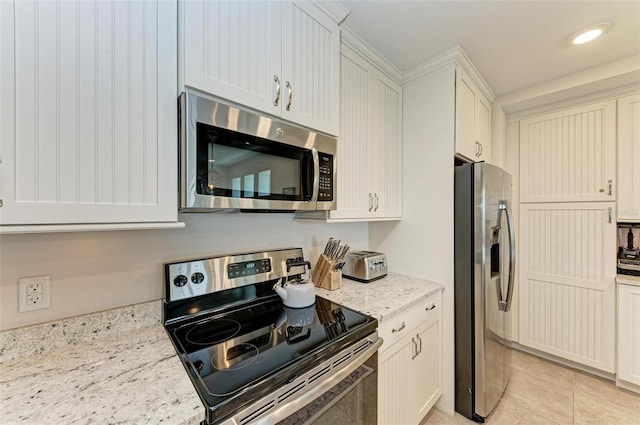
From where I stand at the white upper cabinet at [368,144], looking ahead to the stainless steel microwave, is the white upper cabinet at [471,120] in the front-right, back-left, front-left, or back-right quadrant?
back-left

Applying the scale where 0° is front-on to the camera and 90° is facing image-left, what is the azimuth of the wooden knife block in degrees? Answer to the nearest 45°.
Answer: approximately 315°

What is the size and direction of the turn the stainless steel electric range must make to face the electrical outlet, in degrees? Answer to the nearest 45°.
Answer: approximately 135° to its right

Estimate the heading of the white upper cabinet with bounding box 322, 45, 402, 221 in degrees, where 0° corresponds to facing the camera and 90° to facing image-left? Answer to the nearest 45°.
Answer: approximately 315°

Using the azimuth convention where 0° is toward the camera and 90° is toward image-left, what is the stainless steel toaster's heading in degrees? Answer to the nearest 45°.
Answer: approximately 315°
